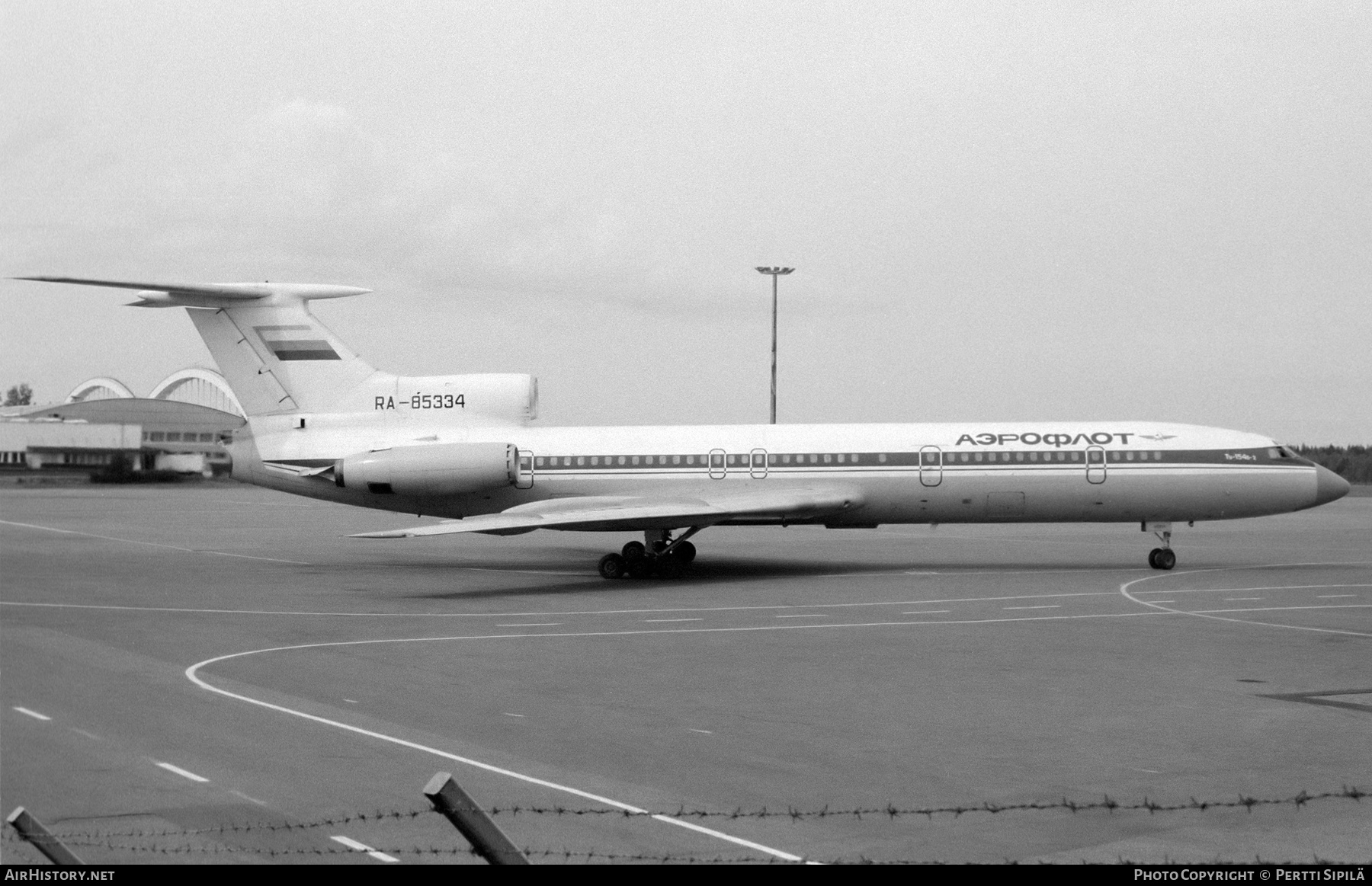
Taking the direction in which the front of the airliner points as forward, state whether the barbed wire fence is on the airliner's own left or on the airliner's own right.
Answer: on the airliner's own right

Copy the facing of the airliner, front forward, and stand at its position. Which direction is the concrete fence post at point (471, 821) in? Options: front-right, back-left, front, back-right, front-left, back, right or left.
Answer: right

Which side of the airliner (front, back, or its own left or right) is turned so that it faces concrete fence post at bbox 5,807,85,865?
right

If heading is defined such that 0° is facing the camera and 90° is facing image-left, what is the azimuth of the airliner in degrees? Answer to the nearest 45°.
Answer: approximately 270°
